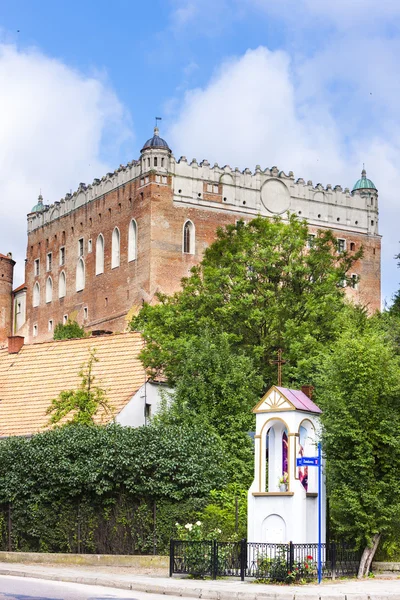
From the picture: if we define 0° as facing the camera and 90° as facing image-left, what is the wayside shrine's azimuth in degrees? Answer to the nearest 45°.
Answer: approximately 45°

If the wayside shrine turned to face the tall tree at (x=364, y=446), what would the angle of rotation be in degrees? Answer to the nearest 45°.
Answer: approximately 135° to its left

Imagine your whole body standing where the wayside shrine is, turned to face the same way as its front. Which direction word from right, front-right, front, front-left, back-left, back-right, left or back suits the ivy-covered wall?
right

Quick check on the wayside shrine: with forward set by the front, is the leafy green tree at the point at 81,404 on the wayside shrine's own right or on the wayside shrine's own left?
on the wayside shrine's own right

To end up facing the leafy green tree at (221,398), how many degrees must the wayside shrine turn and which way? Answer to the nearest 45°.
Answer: approximately 135° to its right

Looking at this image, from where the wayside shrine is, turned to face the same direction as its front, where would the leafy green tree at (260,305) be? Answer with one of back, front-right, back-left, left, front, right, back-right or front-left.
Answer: back-right
